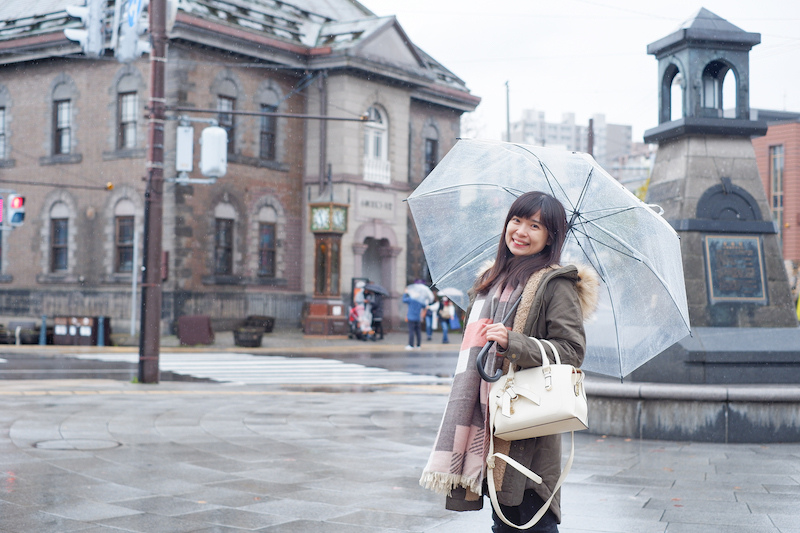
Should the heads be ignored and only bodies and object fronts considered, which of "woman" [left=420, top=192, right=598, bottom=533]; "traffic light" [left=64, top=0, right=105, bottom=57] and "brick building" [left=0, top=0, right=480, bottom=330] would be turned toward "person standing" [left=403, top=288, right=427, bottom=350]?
the brick building

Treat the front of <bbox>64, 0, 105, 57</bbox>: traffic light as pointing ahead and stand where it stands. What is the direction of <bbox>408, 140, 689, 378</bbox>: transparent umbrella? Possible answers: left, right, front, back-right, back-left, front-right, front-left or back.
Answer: left

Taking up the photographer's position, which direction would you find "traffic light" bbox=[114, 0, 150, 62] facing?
facing to the right of the viewer

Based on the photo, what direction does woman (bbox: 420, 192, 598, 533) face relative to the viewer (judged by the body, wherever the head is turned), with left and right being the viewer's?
facing the viewer and to the left of the viewer

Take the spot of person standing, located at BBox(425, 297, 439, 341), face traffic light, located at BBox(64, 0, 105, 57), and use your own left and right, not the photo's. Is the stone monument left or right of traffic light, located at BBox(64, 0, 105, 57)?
left

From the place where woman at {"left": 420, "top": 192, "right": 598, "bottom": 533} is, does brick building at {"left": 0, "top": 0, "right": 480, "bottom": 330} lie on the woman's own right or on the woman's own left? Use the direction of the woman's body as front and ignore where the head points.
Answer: on the woman's own right

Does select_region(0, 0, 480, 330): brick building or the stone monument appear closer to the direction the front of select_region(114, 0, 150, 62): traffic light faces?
the stone monument

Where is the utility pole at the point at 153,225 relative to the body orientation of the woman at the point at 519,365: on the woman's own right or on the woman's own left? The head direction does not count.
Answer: on the woman's own right

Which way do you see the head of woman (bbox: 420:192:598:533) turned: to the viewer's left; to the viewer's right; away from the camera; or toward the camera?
toward the camera
